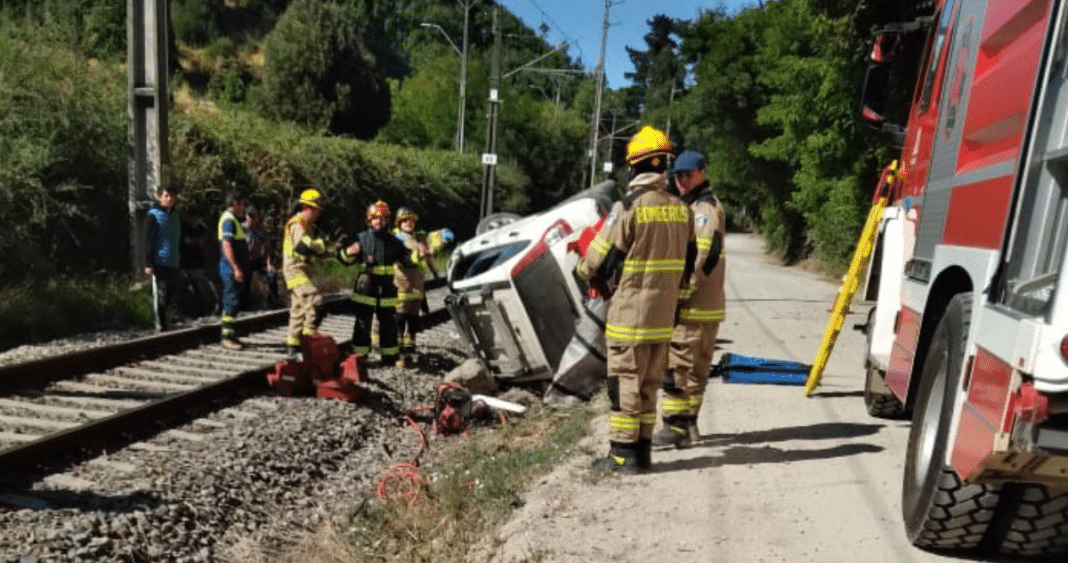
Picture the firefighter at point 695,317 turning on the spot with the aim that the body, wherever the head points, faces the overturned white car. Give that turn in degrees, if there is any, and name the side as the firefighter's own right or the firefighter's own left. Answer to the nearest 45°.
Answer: approximately 45° to the firefighter's own right

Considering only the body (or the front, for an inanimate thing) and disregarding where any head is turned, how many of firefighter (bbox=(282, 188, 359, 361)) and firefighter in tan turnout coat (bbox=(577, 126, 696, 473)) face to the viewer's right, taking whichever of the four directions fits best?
1

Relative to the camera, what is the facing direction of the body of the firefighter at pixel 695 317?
to the viewer's left

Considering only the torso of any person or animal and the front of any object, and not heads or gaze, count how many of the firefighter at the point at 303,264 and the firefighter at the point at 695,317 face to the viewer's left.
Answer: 1

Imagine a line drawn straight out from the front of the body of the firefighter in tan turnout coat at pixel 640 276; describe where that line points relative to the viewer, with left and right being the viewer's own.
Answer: facing away from the viewer and to the left of the viewer

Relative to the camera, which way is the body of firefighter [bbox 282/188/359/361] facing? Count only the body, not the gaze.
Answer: to the viewer's right

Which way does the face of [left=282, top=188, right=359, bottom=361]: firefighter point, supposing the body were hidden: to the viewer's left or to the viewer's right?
to the viewer's right
